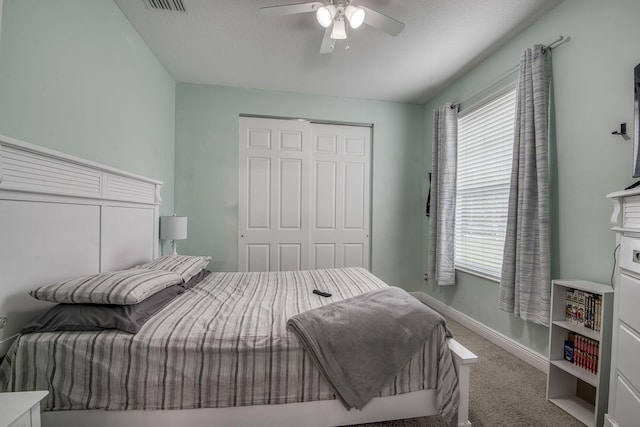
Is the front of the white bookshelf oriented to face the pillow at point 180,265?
yes

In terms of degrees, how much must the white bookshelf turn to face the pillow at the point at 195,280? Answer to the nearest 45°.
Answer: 0° — it already faces it

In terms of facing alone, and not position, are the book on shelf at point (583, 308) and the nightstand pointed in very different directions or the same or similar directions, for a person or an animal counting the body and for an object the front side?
very different directions

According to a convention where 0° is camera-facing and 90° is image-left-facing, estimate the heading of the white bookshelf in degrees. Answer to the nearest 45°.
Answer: approximately 45°

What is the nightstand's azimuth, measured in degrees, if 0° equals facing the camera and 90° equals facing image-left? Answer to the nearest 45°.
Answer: approximately 315°

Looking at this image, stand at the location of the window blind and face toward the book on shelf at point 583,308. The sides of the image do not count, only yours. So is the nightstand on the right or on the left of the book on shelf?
right
